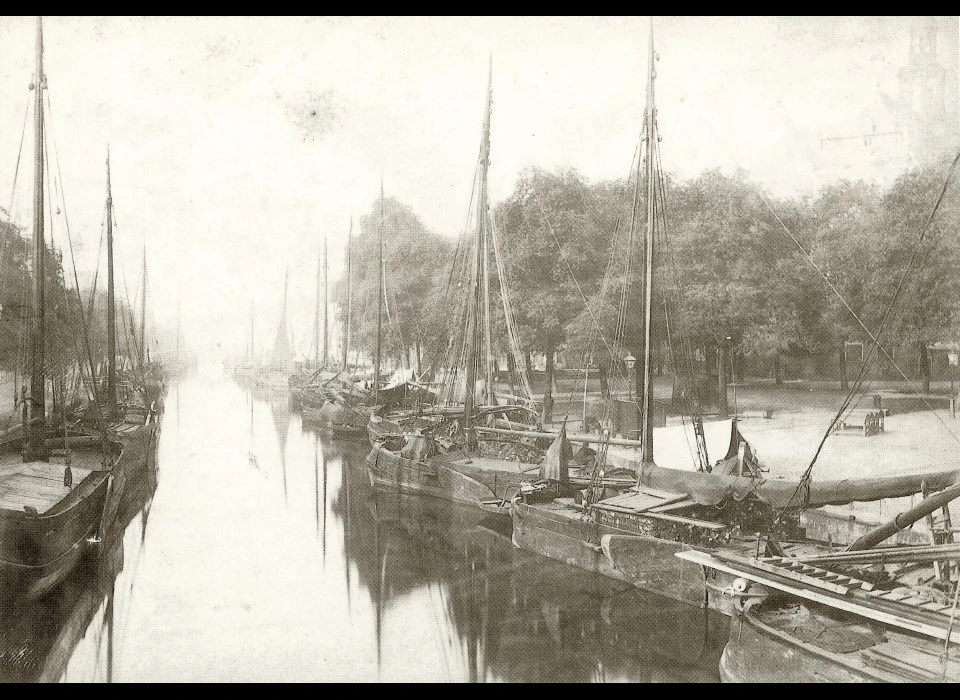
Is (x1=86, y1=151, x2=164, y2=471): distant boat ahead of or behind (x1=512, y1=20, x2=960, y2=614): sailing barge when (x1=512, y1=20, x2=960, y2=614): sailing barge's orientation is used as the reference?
ahead

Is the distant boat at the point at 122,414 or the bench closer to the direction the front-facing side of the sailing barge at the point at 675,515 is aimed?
the distant boat

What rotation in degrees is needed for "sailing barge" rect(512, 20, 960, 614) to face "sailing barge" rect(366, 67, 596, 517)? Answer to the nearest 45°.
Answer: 0° — it already faces it

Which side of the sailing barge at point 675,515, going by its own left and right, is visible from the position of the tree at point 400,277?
front

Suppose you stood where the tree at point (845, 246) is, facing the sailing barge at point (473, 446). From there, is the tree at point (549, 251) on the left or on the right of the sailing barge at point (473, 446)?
right

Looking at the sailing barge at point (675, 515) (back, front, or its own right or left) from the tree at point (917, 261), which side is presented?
right

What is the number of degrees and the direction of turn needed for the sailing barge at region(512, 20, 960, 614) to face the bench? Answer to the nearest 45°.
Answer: approximately 90° to its right

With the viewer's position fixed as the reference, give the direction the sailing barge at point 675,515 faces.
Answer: facing away from the viewer and to the left of the viewer

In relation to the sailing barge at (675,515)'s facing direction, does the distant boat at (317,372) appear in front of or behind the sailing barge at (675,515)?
in front

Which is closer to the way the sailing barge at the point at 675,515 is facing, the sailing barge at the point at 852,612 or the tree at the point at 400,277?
the tree

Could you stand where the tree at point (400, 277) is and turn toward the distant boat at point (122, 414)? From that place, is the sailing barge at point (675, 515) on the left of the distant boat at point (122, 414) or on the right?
left

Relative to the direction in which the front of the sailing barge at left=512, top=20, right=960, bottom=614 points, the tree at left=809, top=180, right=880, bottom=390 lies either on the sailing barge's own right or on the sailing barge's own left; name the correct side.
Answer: on the sailing barge's own right

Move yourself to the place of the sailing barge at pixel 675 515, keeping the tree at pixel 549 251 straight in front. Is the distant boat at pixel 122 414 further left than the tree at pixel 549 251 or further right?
left
